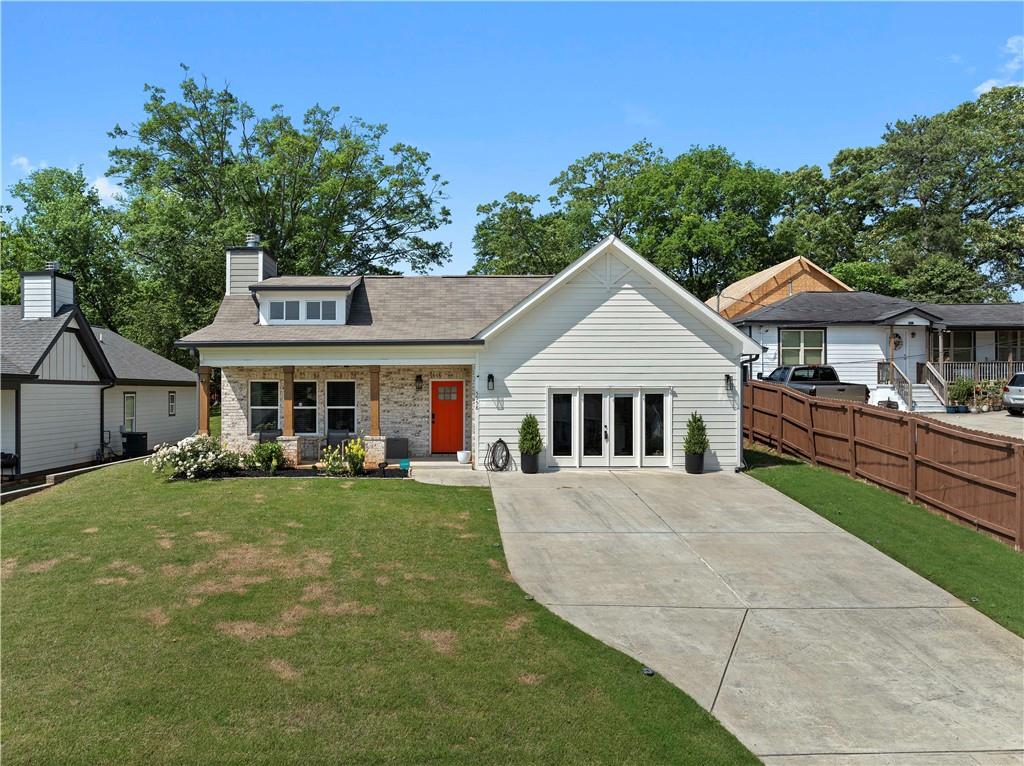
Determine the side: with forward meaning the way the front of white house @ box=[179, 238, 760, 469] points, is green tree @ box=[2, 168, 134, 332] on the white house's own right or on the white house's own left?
on the white house's own right

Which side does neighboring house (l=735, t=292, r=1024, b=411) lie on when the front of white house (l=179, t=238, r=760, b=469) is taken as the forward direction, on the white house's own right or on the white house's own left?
on the white house's own left

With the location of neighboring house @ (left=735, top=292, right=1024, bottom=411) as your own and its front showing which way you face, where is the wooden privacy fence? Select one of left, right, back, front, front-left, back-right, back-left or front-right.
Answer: front

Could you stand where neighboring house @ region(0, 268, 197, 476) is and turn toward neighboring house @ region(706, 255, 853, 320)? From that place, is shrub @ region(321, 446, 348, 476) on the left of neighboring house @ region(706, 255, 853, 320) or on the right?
right

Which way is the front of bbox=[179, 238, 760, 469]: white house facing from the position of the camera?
facing the viewer

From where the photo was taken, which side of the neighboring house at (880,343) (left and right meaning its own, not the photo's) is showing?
front

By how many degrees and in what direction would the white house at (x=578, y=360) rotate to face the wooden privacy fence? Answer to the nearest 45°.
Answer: approximately 45° to its left

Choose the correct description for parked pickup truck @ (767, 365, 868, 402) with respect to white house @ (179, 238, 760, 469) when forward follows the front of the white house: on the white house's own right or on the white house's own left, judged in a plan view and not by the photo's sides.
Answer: on the white house's own left

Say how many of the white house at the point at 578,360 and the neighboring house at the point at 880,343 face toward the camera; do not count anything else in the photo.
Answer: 2

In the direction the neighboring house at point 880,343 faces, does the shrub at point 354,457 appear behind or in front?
in front

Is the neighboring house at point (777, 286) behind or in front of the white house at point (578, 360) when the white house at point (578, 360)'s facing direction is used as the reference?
behind

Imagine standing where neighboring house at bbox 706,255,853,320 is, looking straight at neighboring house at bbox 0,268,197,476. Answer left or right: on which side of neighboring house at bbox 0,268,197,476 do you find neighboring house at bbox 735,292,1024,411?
left

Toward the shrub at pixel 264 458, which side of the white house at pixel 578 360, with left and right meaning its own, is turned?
right

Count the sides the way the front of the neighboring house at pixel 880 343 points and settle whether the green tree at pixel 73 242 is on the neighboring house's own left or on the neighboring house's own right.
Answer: on the neighboring house's own right
